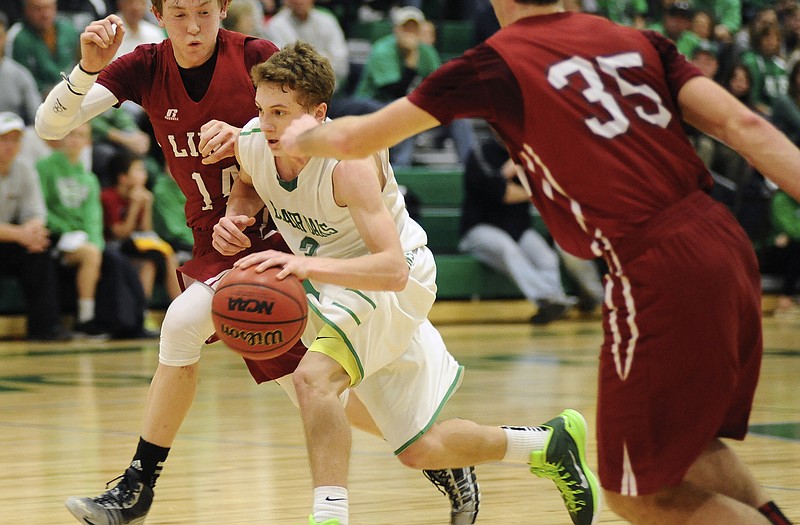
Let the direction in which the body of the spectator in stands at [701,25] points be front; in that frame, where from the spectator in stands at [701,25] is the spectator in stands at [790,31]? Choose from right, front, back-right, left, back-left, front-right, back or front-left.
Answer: back-left

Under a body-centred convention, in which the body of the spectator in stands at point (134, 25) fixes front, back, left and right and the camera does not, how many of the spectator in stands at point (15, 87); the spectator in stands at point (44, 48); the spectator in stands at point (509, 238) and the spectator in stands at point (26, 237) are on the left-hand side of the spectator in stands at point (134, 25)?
1

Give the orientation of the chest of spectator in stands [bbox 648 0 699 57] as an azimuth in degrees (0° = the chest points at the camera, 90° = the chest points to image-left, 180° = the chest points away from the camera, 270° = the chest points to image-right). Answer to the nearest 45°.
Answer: approximately 0°

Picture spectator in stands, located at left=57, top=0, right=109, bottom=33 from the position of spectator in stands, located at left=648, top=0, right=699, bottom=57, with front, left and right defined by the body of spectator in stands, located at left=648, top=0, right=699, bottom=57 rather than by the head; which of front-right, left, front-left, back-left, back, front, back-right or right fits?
front-right

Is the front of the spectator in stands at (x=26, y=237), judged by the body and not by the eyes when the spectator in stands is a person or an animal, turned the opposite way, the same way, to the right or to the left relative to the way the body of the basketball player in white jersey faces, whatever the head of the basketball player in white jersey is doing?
to the left

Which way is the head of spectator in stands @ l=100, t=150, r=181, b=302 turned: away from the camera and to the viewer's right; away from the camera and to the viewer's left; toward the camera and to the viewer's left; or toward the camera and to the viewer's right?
toward the camera and to the viewer's right

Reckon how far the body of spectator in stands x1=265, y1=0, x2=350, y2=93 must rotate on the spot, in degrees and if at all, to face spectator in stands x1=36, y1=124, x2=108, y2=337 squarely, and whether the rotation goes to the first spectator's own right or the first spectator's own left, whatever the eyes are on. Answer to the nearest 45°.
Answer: approximately 45° to the first spectator's own right

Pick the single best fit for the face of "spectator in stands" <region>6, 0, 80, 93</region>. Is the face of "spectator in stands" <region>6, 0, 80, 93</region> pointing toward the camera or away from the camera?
toward the camera

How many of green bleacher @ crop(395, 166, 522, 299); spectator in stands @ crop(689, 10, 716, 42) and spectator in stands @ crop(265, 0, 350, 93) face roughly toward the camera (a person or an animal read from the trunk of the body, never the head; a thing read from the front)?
3

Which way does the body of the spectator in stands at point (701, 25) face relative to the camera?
toward the camera

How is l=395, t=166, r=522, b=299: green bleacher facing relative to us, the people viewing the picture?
facing the viewer

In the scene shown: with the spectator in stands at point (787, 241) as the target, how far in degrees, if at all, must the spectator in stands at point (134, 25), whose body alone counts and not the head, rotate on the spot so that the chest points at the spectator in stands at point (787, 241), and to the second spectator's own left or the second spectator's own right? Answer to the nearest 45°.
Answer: approximately 90° to the second spectator's own left

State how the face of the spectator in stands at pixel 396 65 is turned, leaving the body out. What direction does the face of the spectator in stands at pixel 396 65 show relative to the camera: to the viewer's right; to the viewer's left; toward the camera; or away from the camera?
toward the camera

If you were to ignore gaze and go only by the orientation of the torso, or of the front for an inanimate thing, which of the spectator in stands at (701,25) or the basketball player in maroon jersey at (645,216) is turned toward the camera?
the spectator in stands
